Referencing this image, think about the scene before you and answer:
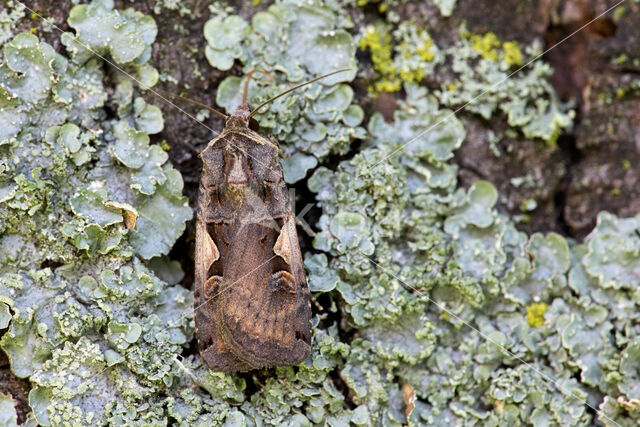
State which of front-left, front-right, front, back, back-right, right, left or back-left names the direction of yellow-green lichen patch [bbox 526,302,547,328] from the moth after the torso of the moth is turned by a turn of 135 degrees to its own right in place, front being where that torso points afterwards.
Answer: front-left

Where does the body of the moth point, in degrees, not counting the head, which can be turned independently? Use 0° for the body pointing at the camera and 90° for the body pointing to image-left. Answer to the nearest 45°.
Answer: approximately 180°

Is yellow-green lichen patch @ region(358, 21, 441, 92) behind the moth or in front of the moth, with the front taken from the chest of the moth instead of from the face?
in front

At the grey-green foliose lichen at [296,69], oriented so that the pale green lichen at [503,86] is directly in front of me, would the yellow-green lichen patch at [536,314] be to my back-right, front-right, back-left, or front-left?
front-right
